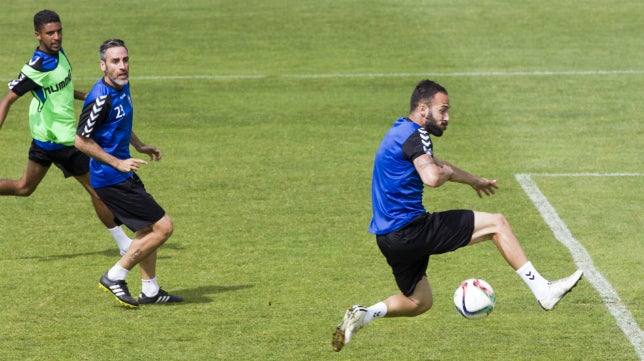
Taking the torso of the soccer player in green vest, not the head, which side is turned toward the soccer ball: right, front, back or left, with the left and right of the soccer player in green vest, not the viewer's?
front

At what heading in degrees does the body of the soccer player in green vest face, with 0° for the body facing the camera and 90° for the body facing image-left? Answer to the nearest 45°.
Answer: approximately 315°
